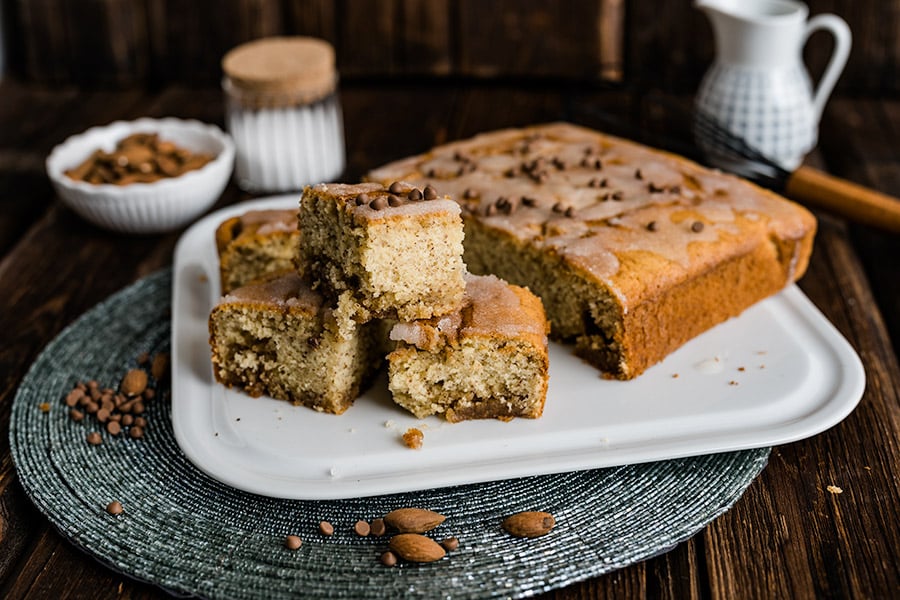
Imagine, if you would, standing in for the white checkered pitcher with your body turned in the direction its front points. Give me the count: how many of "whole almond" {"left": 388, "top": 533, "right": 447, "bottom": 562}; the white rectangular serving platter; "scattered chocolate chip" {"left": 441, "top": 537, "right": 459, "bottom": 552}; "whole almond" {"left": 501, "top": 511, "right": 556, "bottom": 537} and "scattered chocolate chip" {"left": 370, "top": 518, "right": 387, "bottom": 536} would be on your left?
5

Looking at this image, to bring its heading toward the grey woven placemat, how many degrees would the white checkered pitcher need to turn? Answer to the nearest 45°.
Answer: approximately 90° to its left

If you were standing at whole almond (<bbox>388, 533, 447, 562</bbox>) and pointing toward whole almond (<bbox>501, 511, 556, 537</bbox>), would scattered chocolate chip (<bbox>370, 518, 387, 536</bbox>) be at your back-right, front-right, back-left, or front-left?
back-left

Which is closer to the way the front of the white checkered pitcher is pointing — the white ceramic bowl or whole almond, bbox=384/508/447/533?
the white ceramic bowl

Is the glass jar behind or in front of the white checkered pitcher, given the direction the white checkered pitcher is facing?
in front

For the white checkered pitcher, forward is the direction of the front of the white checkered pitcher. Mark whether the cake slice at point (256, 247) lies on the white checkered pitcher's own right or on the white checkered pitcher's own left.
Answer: on the white checkered pitcher's own left

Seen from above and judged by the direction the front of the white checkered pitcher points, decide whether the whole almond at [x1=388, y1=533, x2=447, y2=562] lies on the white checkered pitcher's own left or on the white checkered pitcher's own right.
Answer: on the white checkered pitcher's own left

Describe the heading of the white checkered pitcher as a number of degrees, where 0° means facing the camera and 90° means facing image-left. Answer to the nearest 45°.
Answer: approximately 90°

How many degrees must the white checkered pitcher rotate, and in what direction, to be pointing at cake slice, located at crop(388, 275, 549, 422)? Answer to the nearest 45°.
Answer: approximately 90° to its left

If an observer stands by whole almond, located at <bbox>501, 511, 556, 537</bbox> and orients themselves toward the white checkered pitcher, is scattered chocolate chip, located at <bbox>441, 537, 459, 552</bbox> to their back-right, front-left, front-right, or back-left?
back-left

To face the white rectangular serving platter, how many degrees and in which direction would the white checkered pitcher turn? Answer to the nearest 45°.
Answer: approximately 90° to its left

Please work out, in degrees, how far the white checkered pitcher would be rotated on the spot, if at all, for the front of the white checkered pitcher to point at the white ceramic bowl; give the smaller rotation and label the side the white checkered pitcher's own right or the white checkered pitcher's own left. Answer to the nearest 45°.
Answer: approximately 45° to the white checkered pitcher's own left

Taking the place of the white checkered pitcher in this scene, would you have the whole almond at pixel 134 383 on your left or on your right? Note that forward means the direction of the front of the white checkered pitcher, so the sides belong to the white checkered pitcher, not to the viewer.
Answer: on your left
